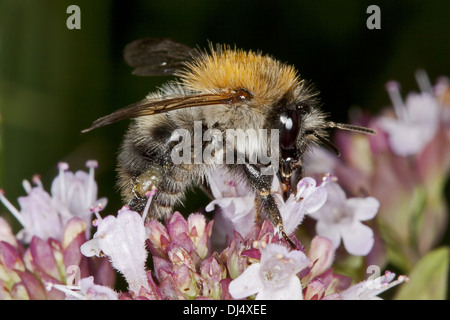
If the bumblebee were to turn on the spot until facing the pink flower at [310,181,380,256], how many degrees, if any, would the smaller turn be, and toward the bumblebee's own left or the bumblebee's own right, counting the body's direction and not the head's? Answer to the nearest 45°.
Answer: approximately 45° to the bumblebee's own left

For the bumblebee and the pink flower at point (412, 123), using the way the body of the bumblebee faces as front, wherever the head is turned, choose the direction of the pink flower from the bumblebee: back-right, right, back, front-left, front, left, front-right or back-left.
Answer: front-left

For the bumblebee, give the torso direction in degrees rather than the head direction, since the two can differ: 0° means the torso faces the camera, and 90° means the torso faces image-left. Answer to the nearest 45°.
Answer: approximately 270°

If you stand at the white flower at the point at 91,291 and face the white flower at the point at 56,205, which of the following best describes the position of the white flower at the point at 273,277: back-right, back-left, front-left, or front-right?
back-right

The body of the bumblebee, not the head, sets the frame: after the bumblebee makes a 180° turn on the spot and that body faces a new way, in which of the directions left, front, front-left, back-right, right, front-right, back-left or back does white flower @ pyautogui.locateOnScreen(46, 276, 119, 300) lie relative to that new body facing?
front-left

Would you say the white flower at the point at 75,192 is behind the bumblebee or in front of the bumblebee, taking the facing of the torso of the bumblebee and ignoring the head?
behind
